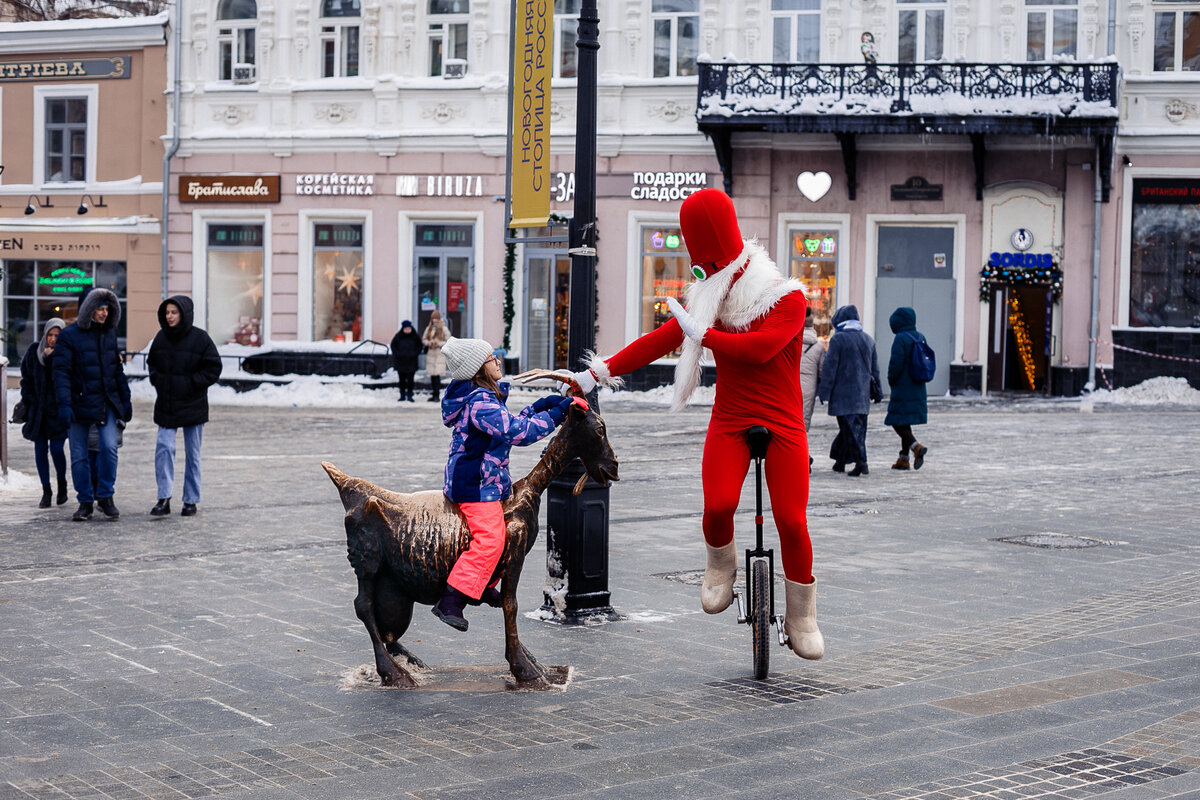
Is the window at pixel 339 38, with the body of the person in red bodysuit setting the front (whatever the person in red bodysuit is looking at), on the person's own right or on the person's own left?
on the person's own right

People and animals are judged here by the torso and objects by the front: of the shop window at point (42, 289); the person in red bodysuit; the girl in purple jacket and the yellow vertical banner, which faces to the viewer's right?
the girl in purple jacket

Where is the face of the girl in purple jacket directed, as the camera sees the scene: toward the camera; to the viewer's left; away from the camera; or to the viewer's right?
to the viewer's right

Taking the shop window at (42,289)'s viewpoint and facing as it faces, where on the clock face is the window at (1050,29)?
The window is roughly at 10 o'clock from the shop window.

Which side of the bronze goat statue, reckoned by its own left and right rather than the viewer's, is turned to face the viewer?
right

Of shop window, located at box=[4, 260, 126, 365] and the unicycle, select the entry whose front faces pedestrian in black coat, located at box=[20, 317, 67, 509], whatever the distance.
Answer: the shop window

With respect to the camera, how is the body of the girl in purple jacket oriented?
to the viewer's right

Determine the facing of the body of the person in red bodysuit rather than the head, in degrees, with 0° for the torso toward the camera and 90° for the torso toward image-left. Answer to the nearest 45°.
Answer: approximately 45°

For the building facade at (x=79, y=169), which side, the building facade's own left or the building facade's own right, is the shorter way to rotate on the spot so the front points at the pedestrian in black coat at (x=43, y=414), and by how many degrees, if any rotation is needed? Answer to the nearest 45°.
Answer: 0° — it already faces them
